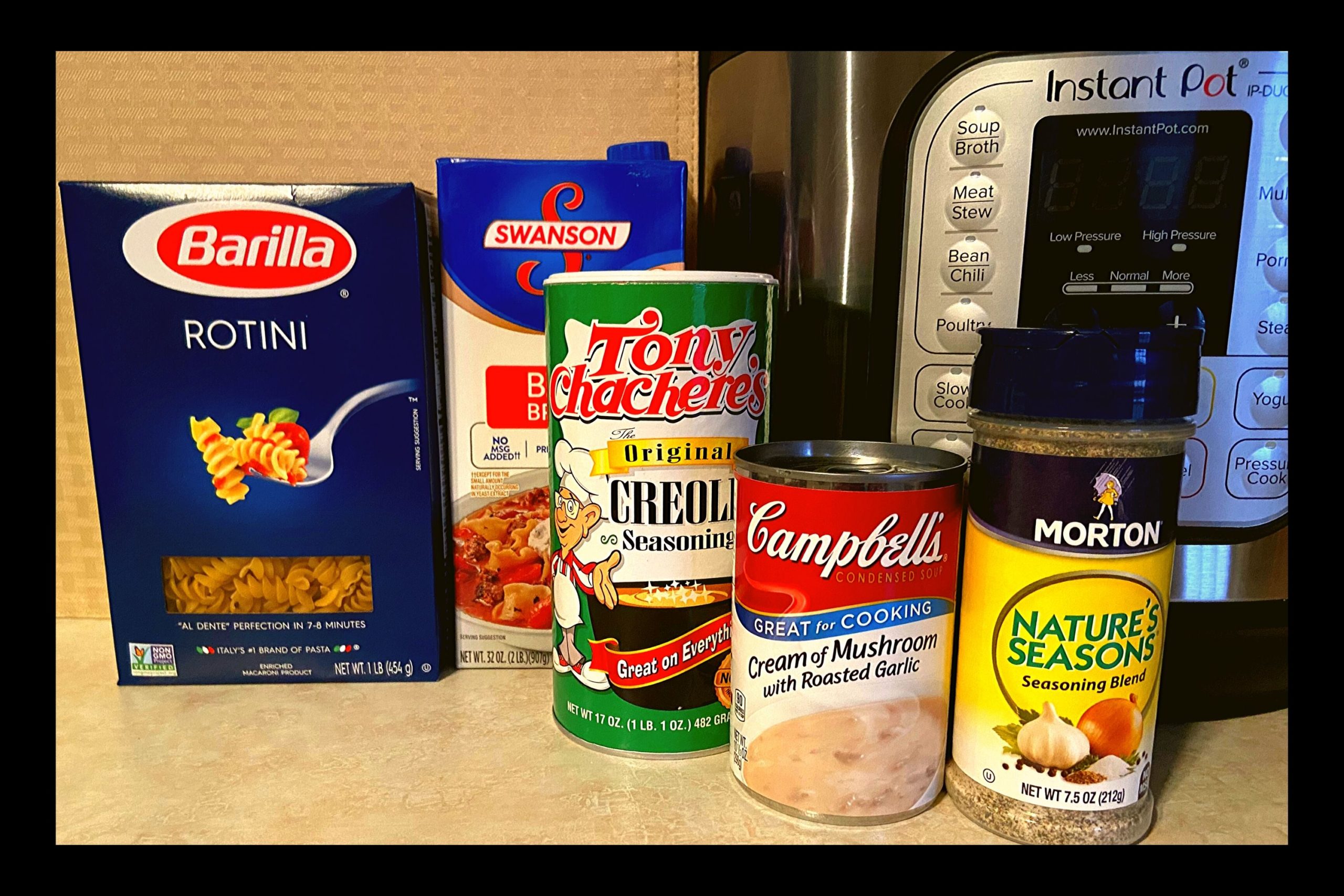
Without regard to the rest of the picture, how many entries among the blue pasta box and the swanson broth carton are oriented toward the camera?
2

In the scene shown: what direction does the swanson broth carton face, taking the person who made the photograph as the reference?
facing the viewer

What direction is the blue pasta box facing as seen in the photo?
toward the camera

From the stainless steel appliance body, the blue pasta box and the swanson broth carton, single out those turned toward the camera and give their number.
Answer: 3

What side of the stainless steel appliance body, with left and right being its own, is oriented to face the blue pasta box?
right
